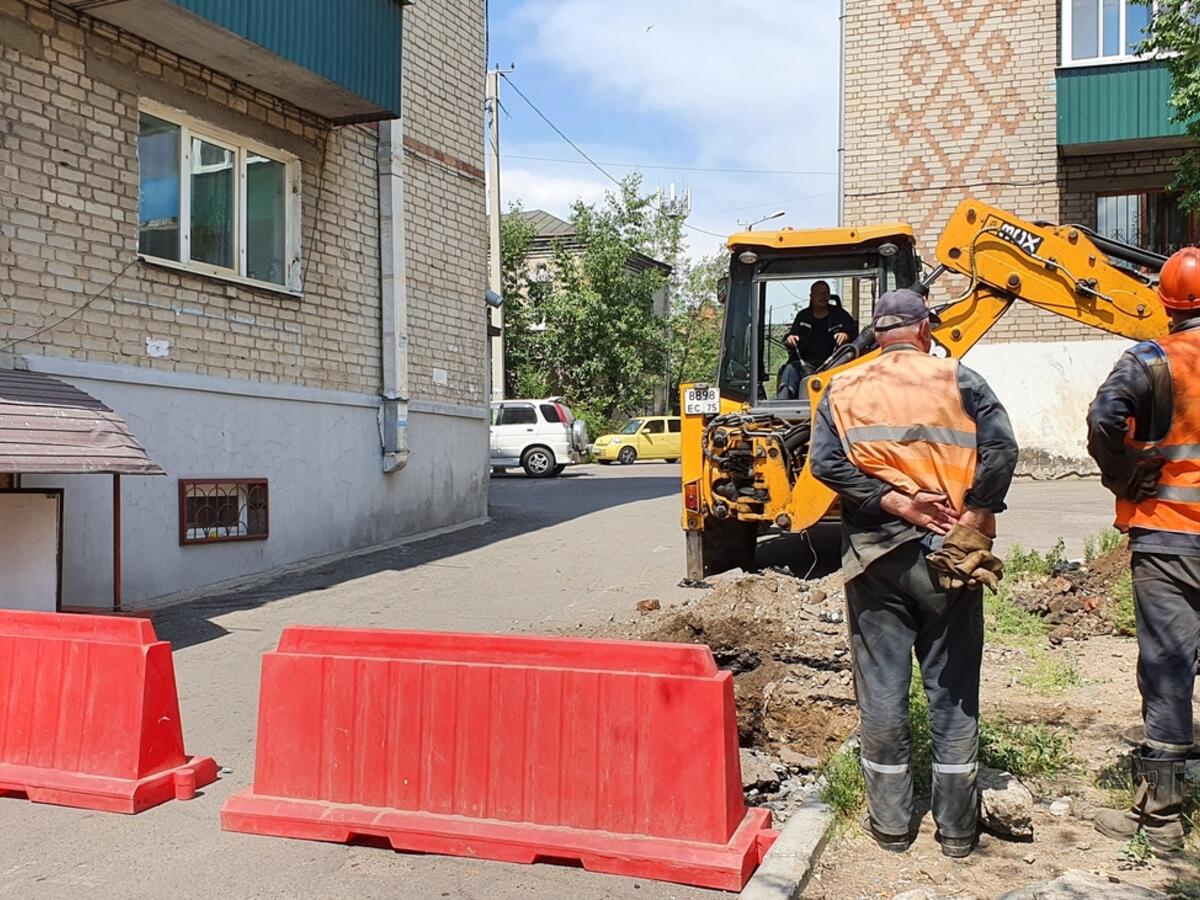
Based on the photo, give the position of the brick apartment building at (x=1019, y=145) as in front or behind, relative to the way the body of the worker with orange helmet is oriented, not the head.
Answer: in front

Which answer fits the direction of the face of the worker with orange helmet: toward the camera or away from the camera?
away from the camera

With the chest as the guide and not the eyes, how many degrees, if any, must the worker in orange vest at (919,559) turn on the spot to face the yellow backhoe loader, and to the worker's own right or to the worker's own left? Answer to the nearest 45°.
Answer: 0° — they already face it

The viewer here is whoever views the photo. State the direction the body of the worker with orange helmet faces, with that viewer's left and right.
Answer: facing away from the viewer and to the left of the viewer

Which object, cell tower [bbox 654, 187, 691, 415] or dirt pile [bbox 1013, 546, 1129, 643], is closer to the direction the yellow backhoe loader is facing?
the cell tower

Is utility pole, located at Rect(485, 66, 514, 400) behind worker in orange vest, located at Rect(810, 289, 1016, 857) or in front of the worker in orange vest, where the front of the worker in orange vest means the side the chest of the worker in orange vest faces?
in front

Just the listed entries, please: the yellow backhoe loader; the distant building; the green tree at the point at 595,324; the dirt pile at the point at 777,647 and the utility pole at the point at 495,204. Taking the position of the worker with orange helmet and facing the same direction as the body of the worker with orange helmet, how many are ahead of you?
5

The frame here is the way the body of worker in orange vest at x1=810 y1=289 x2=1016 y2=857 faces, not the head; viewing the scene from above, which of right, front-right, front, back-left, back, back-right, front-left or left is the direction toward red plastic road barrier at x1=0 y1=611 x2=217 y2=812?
left

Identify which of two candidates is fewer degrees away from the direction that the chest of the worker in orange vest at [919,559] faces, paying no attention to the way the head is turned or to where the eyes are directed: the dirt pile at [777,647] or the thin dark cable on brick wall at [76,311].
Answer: the dirt pile

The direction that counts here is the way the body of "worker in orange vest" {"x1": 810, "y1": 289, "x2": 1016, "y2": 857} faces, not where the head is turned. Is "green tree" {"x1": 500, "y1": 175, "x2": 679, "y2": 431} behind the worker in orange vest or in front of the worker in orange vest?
in front

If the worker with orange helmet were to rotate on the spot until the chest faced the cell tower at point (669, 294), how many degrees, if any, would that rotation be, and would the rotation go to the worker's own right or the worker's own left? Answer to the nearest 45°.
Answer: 0° — they already face it

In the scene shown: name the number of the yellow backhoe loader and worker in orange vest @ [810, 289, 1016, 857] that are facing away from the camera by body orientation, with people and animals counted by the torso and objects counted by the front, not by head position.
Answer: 2

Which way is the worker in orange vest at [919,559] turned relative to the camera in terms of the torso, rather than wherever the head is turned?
away from the camera

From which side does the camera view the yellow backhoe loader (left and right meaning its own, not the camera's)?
back

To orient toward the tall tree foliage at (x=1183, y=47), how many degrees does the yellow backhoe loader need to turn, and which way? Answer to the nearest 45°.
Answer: approximately 45° to its right
